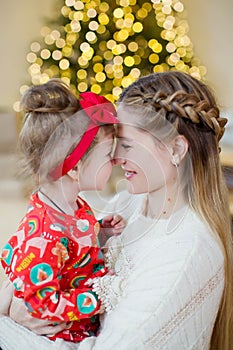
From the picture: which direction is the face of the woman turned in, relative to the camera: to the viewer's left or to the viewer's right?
to the viewer's left

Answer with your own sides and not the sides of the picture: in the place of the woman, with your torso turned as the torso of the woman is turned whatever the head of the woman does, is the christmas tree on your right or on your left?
on your right

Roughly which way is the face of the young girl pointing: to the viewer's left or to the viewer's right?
to the viewer's right
